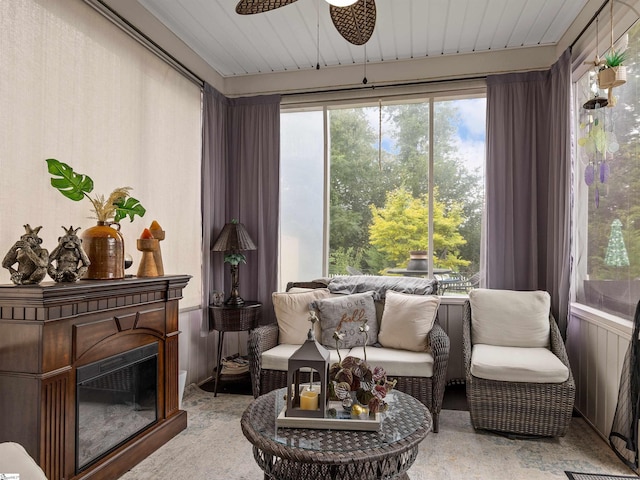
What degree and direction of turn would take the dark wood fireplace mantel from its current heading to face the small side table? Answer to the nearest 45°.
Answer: approximately 90° to its left

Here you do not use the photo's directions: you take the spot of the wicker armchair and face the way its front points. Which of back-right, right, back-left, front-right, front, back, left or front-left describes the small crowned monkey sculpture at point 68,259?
front-right

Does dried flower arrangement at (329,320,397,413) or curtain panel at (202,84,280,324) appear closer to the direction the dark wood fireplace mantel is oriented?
the dried flower arrangement

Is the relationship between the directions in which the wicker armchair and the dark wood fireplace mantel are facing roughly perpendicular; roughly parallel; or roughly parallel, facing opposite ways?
roughly perpendicular

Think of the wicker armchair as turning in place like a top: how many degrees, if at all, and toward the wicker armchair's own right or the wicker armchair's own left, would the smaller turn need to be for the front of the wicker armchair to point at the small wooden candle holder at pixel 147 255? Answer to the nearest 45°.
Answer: approximately 45° to the wicker armchair's own right

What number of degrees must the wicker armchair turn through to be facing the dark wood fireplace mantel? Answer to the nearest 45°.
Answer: approximately 45° to its right

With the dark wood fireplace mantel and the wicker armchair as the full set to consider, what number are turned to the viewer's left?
0

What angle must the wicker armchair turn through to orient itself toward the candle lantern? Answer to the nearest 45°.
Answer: approximately 45° to its right

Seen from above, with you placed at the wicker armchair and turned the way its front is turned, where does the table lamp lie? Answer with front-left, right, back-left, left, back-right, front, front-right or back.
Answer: right

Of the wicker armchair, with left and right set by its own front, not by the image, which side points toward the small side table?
right

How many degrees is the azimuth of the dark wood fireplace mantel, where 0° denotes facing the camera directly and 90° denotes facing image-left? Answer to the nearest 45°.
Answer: approximately 315°

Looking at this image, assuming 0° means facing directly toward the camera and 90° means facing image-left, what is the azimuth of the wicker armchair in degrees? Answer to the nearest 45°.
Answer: approximately 0°
